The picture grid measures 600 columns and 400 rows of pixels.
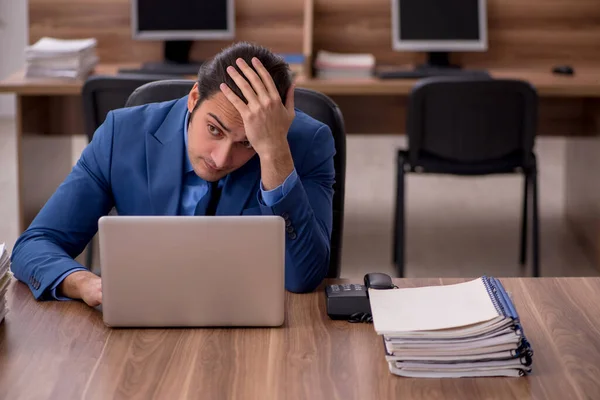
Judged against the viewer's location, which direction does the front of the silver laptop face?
facing away from the viewer

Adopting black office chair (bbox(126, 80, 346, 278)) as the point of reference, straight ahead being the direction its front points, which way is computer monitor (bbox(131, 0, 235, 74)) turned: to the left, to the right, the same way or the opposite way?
the same way

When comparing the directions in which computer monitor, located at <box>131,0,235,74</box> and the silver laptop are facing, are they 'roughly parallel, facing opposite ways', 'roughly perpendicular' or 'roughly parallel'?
roughly parallel, facing opposite ways

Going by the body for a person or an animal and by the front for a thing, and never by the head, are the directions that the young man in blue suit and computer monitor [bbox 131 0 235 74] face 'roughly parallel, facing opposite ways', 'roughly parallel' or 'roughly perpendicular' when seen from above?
roughly parallel

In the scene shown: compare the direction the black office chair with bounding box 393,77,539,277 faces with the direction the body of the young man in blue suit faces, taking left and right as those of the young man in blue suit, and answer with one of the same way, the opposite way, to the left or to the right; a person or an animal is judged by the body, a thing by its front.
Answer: the opposite way

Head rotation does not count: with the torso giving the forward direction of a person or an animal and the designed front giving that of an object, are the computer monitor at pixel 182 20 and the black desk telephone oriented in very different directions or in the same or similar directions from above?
very different directions

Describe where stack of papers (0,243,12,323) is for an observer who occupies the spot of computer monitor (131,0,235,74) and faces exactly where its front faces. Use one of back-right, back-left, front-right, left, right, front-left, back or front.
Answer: front

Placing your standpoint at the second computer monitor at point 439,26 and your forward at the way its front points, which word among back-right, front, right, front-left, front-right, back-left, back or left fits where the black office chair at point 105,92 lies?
front-right

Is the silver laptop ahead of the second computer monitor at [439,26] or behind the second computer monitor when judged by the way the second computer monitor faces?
ahead

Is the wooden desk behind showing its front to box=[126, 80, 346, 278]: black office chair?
yes

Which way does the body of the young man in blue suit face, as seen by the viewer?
toward the camera

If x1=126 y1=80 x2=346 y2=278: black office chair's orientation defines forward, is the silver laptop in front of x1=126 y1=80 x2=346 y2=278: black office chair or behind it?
in front

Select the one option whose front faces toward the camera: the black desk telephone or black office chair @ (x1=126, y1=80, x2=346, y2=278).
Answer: the black office chair

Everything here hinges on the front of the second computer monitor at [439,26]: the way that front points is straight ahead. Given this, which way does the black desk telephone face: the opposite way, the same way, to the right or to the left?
the opposite way

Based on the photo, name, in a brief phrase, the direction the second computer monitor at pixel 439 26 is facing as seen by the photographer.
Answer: facing the viewer

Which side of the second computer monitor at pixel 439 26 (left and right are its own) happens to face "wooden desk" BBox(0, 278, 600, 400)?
front
